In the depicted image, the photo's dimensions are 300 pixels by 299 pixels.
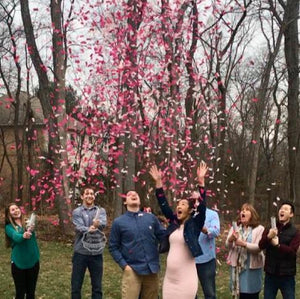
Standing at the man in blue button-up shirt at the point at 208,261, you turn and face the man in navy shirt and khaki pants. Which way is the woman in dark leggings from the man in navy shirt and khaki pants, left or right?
right

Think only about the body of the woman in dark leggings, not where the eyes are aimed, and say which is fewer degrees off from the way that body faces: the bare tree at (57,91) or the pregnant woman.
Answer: the pregnant woman

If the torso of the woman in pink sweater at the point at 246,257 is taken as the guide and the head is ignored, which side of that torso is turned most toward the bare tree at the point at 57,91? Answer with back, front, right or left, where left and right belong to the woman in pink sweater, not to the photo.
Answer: right

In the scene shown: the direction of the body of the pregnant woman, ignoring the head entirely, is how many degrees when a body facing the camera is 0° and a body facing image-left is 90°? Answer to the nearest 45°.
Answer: approximately 45°

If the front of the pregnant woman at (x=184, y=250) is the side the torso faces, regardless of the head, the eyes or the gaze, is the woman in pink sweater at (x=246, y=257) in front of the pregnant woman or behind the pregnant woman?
behind

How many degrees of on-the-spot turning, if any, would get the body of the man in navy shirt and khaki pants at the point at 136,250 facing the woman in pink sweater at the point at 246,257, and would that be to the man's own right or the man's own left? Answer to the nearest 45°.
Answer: approximately 90° to the man's own left
